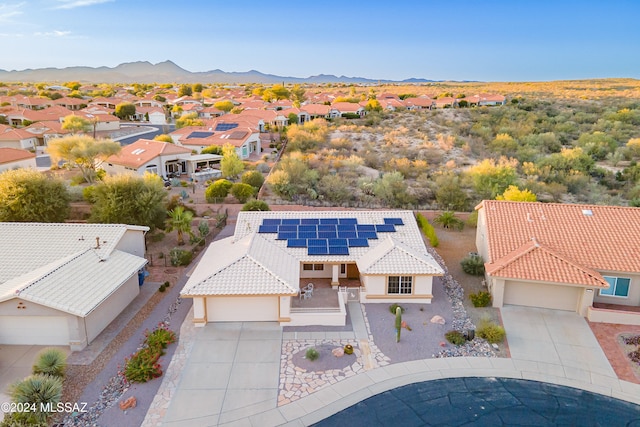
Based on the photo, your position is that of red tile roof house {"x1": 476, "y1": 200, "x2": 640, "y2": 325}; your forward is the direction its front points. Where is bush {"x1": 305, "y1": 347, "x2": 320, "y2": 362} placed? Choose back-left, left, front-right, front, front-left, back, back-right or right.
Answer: front-right

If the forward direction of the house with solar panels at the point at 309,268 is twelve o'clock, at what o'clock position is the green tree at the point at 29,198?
The green tree is roughly at 4 o'clock from the house with solar panels.

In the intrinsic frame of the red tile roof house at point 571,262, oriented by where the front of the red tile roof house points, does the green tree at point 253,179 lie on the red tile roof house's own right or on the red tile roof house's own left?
on the red tile roof house's own right

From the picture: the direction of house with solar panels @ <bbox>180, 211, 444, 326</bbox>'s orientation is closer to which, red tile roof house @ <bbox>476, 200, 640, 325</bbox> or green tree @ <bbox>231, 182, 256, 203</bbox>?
the red tile roof house

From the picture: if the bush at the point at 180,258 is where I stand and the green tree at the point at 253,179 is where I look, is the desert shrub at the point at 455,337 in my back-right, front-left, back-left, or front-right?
back-right

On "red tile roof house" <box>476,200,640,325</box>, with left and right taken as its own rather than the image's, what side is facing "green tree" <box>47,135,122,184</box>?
right

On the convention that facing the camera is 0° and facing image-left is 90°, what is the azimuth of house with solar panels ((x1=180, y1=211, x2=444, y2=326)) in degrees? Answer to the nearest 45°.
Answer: approximately 0°

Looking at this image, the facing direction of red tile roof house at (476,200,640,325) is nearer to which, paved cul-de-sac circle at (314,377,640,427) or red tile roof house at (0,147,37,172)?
the paved cul-de-sac circle

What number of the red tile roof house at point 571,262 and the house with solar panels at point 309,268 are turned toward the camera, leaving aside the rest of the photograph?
2

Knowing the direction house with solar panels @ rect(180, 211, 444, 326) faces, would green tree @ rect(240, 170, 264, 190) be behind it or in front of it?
behind

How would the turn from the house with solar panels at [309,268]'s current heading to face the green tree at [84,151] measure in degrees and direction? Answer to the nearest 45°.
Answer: approximately 135° to its right

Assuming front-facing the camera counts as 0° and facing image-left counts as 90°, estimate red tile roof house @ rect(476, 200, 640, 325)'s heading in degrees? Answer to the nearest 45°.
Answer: approximately 0°

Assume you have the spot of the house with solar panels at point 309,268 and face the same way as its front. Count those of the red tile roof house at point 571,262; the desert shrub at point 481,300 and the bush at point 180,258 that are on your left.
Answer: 2

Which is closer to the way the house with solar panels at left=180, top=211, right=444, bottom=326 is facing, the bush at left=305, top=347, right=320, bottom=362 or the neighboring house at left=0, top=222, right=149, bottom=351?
the bush
